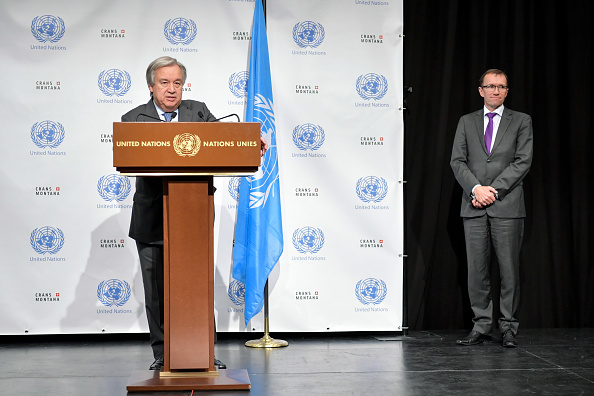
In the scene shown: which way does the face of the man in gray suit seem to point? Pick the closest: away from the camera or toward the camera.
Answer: toward the camera

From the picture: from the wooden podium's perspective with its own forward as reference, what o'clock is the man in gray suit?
The man in gray suit is roughly at 8 o'clock from the wooden podium.

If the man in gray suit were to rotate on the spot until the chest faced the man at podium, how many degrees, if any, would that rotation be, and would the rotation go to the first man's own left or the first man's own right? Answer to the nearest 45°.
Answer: approximately 45° to the first man's own right

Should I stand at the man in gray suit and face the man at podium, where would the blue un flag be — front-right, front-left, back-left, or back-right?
front-right

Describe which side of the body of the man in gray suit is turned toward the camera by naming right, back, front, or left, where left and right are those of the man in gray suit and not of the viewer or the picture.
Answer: front

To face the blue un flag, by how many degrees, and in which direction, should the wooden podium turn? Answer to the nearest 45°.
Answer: approximately 180°

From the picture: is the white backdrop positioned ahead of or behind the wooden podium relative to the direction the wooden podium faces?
behind

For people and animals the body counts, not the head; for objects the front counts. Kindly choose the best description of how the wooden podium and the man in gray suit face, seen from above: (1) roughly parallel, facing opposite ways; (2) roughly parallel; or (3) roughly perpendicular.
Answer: roughly parallel

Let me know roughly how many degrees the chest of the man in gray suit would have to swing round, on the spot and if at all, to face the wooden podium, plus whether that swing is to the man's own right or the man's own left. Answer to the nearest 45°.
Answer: approximately 45° to the man's own right

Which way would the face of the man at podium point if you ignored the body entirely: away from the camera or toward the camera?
toward the camera

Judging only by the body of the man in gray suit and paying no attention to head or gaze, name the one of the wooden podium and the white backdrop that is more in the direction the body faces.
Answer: the wooden podium

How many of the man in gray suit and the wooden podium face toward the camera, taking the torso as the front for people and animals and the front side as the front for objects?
2
